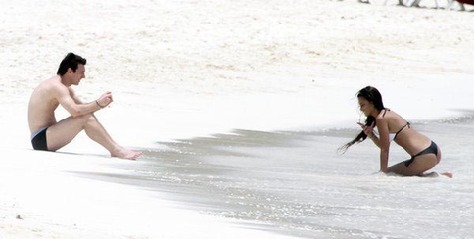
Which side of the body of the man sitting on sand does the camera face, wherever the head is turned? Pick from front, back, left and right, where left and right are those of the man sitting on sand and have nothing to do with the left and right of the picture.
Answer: right

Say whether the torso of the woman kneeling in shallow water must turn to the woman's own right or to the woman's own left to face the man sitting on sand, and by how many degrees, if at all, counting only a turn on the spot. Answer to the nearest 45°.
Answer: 0° — they already face them

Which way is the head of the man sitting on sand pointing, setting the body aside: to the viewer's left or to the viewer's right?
to the viewer's right

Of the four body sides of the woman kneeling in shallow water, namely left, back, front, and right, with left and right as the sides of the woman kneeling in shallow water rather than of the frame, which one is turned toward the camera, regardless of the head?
left

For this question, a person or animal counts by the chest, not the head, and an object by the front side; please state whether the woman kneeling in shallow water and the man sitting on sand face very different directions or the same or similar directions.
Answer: very different directions

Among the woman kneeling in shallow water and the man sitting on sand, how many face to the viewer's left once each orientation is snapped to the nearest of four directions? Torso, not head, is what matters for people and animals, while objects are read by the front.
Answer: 1

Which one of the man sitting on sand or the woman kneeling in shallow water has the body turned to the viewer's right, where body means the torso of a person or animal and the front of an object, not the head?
the man sitting on sand
